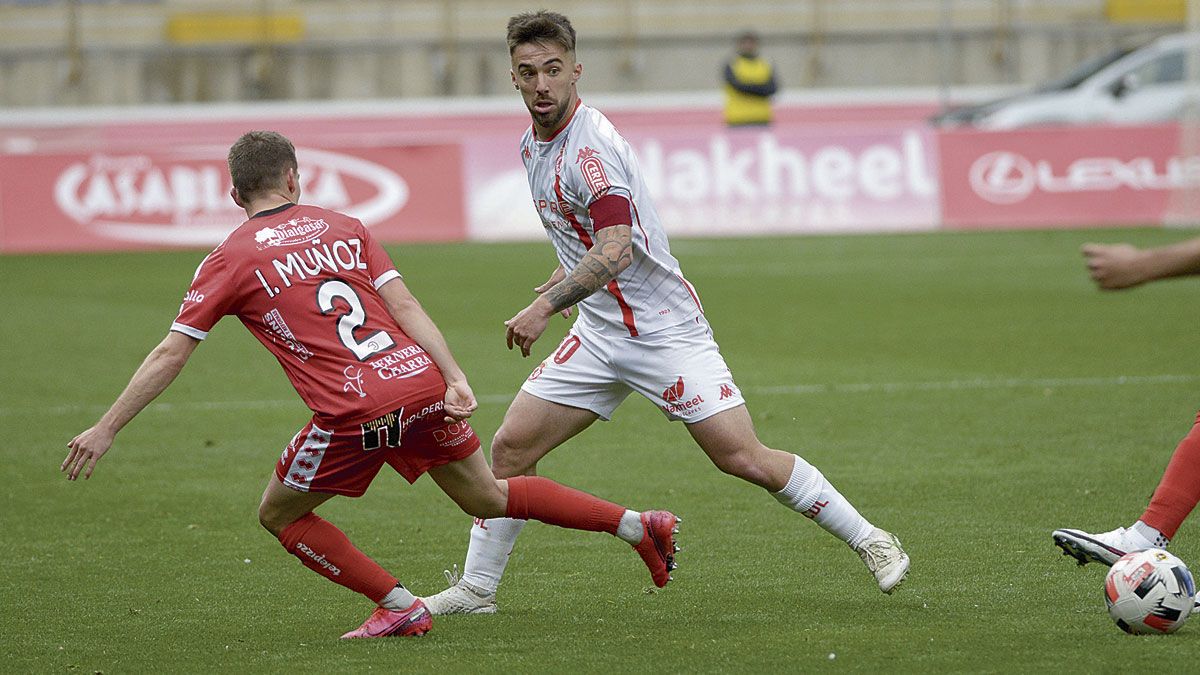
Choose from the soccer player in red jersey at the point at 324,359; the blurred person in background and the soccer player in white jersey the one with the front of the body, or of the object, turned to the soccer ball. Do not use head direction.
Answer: the blurred person in background

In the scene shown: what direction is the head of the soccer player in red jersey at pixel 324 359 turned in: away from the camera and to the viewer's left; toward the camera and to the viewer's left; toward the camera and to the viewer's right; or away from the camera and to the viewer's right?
away from the camera and to the viewer's right

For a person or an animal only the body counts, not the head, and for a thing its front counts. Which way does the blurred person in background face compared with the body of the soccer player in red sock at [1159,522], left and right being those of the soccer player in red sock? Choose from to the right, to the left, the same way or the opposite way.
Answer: to the left

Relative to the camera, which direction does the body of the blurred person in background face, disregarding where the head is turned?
toward the camera

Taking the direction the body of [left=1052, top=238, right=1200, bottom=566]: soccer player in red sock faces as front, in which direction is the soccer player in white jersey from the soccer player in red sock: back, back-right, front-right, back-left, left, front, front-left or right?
front

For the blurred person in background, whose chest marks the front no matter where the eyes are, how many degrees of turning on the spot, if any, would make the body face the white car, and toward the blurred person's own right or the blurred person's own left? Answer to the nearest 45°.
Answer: approximately 135° to the blurred person's own left

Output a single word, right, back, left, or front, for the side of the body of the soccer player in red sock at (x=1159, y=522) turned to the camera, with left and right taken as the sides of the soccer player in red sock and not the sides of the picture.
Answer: left

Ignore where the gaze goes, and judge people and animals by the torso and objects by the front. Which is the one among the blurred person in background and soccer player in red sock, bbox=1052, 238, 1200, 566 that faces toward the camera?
the blurred person in background

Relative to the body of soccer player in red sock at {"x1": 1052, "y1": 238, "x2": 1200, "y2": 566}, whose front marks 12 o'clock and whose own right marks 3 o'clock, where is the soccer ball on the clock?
The soccer ball is roughly at 9 o'clock from the soccer player in red sock.

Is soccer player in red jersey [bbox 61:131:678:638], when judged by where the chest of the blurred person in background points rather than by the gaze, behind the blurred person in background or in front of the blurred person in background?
in front

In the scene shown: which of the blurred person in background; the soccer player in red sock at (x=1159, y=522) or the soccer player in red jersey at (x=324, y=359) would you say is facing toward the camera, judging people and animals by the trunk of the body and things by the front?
the blurred person in background

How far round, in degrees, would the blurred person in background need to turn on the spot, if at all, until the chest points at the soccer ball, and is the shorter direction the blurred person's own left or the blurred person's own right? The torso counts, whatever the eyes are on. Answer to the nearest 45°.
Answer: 0° — they already face it

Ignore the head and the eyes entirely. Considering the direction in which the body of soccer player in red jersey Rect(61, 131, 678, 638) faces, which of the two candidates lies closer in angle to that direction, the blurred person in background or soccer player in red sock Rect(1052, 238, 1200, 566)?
the blurred person in background

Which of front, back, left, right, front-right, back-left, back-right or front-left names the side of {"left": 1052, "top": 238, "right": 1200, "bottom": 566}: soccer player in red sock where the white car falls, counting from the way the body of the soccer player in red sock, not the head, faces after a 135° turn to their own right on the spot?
front-left

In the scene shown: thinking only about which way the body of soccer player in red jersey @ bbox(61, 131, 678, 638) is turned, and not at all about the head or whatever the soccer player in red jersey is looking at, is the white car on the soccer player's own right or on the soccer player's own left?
on the soccer player's own right

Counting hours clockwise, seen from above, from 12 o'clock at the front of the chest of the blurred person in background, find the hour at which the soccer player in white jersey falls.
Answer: The soccer player in white jersey is roughly at 12 o'clock from the blurred person in background.
